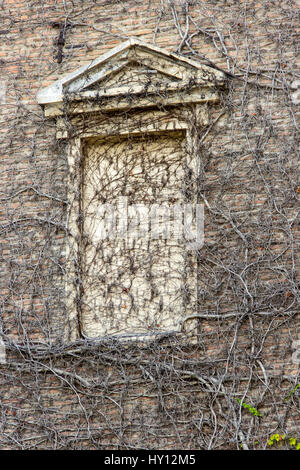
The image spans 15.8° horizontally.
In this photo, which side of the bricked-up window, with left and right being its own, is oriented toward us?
front
